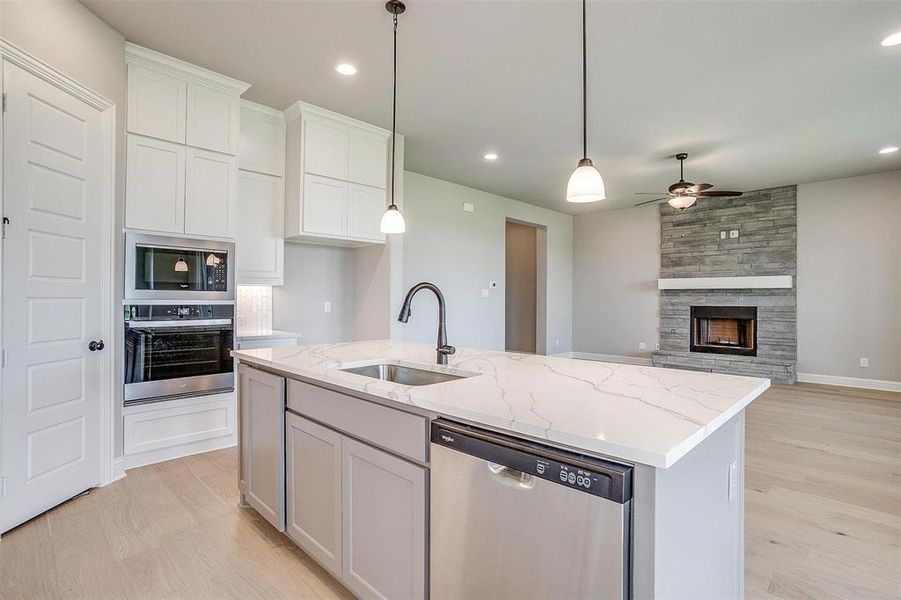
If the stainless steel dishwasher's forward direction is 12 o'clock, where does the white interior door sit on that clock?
The white interior door is roughly at 2 o'clock from the stainless steel dishwasher.

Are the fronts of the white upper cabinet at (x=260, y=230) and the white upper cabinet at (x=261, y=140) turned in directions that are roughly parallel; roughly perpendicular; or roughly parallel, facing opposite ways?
roughly parallel

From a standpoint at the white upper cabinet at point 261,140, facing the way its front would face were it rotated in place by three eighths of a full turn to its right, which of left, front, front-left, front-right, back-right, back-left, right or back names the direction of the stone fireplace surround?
back

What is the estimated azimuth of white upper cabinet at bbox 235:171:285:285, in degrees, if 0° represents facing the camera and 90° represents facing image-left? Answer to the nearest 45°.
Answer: approximately 315°

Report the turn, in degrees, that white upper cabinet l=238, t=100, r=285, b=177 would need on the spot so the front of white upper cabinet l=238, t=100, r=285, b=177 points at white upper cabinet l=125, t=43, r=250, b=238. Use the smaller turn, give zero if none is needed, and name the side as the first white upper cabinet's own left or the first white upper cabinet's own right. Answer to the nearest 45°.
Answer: approximately 90° to the first white upper cabinet's own right

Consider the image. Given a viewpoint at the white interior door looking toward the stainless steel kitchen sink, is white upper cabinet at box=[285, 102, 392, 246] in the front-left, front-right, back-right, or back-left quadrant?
front-left

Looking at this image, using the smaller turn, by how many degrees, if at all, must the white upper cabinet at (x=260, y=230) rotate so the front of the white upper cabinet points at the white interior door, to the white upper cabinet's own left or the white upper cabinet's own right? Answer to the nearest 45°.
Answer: approximately 90° to the white upper cabinet's own right

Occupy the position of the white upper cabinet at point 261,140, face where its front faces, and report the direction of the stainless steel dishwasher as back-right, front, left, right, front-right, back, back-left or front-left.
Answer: front-right

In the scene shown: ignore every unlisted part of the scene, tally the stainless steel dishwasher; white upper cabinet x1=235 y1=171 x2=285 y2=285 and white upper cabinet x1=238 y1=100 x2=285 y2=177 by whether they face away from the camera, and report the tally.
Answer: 0

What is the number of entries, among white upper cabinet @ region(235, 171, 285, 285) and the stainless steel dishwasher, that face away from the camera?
0

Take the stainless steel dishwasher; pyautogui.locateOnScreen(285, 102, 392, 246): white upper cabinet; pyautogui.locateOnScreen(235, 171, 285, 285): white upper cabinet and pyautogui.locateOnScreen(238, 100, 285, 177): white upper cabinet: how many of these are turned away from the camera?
0

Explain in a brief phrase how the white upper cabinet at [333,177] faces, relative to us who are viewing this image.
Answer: facing the viewer and to the right of the viewer

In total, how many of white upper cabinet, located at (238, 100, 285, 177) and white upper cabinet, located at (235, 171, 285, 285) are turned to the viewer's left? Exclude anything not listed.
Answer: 0
